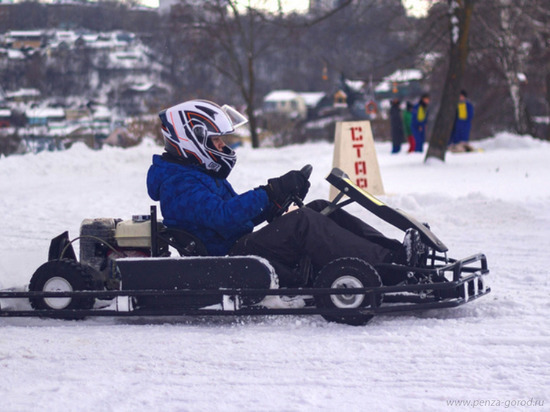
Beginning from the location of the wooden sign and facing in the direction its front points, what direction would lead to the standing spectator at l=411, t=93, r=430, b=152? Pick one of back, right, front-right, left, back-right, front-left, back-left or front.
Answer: back

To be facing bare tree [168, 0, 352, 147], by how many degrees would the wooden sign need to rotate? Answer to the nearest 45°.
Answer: approximately 180°

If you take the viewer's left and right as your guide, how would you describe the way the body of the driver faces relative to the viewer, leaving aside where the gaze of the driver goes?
facing to the right of the viewer

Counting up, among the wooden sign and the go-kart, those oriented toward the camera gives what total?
1

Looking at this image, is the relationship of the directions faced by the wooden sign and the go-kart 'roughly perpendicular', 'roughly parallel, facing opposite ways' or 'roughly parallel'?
roughly perpendicular

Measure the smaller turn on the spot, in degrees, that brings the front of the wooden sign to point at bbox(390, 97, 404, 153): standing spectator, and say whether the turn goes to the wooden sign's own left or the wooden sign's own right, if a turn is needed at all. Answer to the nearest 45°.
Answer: approximately 180°

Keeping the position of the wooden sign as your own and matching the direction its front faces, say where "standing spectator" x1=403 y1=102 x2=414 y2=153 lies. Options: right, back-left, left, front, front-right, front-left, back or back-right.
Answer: back

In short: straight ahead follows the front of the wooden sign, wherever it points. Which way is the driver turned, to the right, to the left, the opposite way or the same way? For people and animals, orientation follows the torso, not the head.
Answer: to the left

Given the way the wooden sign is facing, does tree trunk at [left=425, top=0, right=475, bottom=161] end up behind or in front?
behind

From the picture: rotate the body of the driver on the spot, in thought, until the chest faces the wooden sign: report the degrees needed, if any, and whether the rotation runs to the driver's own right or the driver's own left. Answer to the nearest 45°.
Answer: approximately 90° to the driver's own left

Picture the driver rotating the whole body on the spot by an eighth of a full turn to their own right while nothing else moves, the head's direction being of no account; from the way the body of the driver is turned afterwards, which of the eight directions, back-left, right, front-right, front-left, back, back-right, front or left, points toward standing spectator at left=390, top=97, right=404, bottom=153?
back-left

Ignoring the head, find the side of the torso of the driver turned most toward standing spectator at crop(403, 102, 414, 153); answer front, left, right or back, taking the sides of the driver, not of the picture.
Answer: left

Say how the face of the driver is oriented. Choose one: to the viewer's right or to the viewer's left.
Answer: to the viewer's right

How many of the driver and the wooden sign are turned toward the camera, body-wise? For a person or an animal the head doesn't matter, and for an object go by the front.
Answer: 1

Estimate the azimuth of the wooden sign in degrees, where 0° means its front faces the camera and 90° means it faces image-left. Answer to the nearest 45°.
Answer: approximately 0°

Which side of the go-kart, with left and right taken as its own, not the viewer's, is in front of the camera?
right
